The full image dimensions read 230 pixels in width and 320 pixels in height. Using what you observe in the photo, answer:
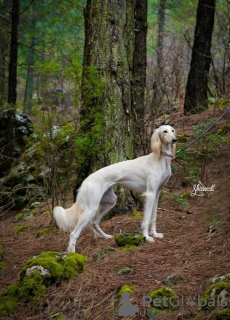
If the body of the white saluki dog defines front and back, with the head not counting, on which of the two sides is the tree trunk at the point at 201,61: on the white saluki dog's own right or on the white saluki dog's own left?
on the white saluki dog's own left

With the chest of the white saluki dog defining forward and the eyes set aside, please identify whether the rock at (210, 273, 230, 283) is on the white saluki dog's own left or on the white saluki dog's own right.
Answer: on the white saluki dog's own right

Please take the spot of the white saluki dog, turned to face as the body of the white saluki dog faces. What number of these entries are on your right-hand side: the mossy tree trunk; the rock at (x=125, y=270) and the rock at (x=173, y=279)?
2

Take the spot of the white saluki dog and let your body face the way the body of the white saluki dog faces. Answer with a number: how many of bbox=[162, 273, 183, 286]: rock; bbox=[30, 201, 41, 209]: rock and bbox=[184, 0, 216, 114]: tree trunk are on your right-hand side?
1

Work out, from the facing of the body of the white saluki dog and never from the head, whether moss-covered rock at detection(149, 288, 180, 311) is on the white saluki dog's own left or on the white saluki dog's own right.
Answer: on the white saluki dog's own right

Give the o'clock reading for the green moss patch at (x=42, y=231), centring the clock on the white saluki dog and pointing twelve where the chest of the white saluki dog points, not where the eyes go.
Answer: The green moss patch is roughly at 7 o'clock from the white saluki dog.

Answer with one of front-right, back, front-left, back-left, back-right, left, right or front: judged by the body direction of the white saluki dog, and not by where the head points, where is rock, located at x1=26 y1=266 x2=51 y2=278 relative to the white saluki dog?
back-right

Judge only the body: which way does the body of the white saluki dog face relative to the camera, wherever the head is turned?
to the viewer's right

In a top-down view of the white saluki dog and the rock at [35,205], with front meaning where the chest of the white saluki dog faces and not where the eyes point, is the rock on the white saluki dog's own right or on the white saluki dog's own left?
on the white saluki dog's own left

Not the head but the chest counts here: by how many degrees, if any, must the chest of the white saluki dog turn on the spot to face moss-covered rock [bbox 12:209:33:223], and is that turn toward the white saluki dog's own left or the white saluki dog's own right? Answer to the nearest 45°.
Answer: approximately 135° to the white saluki dog's own left

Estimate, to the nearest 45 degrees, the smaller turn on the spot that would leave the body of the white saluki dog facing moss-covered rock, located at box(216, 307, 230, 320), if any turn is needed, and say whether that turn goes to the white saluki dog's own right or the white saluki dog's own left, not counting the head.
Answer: approximately 90° to the white saluki dog's own right

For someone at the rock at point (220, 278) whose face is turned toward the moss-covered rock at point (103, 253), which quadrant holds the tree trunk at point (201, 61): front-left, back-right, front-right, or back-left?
front-right

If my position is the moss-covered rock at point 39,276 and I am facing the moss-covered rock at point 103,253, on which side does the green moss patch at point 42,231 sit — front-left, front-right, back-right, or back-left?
front-left

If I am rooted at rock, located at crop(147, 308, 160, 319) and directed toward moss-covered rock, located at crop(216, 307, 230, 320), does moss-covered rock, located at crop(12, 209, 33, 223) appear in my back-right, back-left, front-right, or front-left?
back-left

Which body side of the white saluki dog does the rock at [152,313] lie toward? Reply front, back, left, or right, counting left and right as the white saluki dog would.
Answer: right

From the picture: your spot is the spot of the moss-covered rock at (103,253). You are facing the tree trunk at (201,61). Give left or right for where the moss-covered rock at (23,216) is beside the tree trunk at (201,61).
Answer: left
